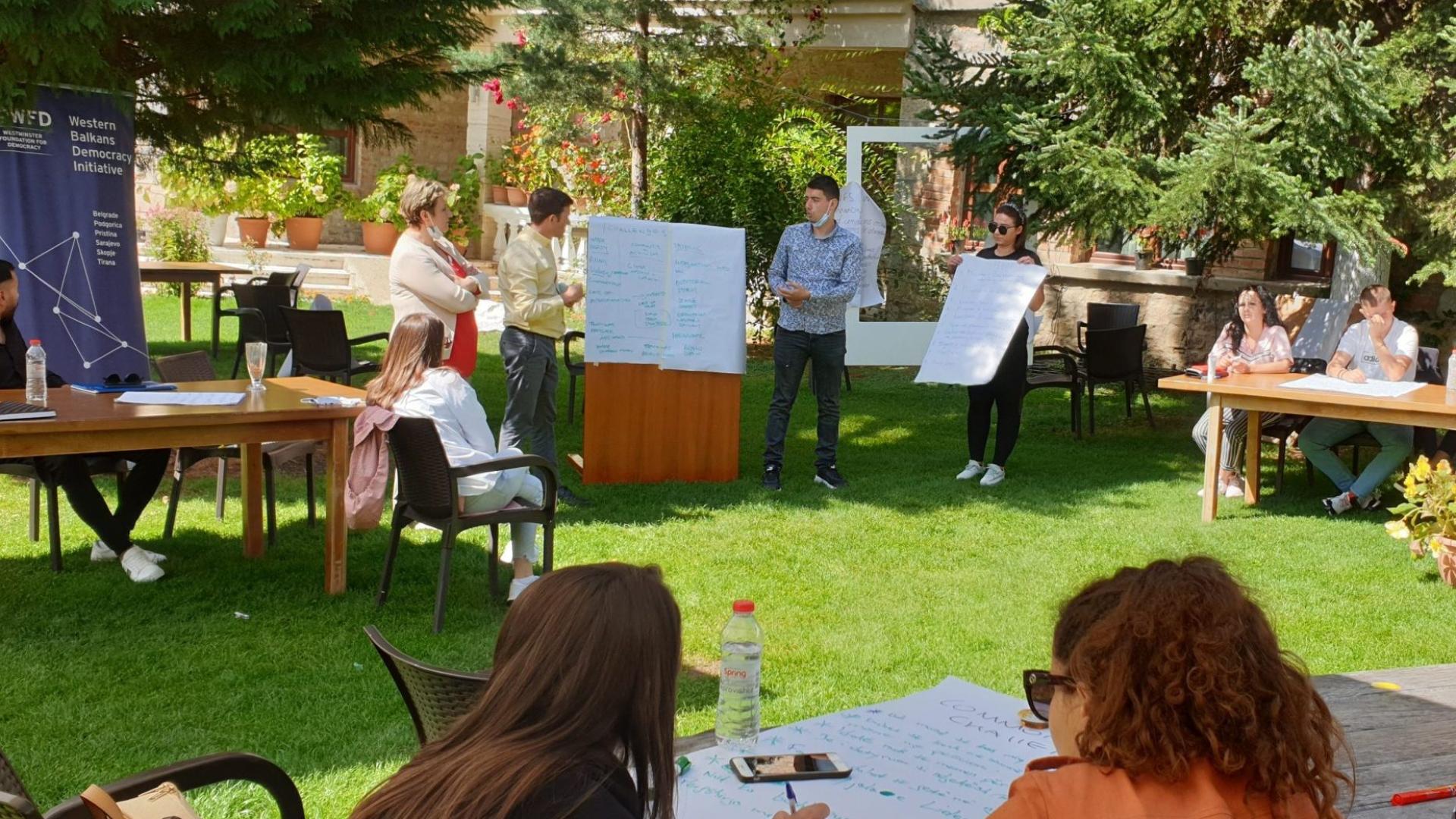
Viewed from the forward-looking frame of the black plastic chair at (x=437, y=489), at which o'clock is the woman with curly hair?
The woman with curly hair is roughly at 4 o'clock from the black plastic chair.

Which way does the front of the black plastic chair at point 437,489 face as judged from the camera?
facing away from the viewer and to the right of the viewer

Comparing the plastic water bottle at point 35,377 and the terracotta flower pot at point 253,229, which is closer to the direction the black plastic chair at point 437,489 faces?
the terracotta flower pot

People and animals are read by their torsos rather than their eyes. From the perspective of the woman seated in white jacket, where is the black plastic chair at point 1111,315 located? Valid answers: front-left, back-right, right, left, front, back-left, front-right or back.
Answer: front

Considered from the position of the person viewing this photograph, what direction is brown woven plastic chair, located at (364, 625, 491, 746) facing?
facing away from the viewer and to the right of the viewer

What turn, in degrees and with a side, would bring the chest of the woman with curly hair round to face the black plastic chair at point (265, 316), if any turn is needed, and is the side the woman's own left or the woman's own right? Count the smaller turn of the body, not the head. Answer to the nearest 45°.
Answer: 0° — they already face it

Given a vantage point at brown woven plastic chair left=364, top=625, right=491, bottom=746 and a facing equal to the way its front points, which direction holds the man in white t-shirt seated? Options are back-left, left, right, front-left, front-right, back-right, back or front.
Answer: front

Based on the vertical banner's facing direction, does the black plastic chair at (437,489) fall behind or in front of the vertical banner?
in front

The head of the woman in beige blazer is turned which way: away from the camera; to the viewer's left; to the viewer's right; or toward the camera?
to the viewer's right

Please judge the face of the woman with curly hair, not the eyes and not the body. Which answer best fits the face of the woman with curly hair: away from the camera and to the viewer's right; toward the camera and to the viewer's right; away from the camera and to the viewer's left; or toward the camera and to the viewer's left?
away from the camera and to the viewer's left

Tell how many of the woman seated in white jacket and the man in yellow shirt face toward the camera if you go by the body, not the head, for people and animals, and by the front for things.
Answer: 0

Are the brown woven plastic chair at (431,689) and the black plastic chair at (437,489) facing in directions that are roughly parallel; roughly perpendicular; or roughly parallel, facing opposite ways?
roughly parallel

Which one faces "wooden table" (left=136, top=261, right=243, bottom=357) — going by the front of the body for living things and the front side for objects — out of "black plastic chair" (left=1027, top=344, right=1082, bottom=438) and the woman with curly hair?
the woman with curly hair

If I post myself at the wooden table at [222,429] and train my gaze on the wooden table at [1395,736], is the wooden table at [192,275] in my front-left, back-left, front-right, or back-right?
back-left

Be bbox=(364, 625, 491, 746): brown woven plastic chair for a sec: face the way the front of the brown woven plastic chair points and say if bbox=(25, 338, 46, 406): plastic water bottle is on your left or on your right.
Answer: on your left
